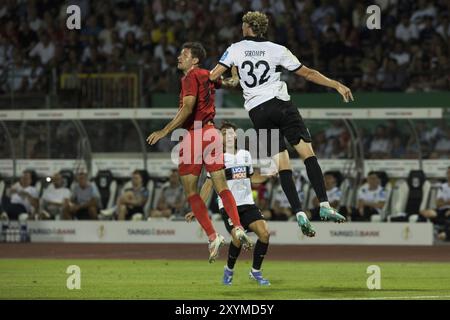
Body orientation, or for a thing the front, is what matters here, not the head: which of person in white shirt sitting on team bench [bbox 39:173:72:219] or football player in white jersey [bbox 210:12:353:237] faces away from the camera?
the football player in white jersey

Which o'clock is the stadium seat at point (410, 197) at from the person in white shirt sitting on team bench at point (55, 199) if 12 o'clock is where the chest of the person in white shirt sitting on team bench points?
The stadium seat is roughly at 8 o'clock from the person in white shirt sitting on team bench.

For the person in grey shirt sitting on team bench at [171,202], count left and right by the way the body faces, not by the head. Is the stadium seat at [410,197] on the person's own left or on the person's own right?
on the person's own left

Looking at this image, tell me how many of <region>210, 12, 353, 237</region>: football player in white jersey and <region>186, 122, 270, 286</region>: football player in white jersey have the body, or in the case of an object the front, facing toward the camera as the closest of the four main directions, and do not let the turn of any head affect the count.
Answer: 1

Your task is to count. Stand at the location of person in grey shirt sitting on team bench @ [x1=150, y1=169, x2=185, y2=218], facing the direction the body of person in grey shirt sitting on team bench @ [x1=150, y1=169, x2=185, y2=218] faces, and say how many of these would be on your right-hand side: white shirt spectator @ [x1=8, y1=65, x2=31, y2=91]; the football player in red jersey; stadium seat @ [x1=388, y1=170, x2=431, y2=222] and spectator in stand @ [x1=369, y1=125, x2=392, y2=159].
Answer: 1

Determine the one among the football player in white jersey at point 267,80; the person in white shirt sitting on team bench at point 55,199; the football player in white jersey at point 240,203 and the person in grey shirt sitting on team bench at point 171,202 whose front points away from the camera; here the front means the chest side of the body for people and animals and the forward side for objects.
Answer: the football player in white jersey at point 267,80

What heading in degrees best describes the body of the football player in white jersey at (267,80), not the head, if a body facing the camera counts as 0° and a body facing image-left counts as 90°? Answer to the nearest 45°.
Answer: approximately 180°

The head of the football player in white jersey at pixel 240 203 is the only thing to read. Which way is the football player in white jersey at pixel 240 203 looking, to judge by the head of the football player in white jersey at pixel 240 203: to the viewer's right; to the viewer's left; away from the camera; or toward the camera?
toward the camera

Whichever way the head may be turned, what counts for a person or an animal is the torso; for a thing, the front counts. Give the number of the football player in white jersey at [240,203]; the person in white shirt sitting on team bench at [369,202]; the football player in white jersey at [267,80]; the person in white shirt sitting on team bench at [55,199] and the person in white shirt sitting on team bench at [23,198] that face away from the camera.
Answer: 1

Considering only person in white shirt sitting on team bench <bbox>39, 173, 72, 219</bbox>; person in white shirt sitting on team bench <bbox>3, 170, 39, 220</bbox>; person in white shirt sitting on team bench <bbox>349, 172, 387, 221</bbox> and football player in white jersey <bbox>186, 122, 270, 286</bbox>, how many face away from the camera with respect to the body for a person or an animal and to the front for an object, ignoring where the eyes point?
0

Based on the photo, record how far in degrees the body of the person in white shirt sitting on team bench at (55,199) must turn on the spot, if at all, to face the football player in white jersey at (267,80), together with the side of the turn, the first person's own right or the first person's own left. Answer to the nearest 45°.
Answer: approximately 45° to the first person's own left

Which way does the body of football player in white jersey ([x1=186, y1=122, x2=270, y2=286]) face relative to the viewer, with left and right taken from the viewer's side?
facing the viewer

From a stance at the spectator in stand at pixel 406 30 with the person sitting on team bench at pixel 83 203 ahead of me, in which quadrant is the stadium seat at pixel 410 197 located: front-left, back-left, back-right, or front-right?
front-left

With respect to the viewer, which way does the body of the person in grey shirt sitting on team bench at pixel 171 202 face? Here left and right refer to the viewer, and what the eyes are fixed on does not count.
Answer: facing the viewer and to the left of the viewer
